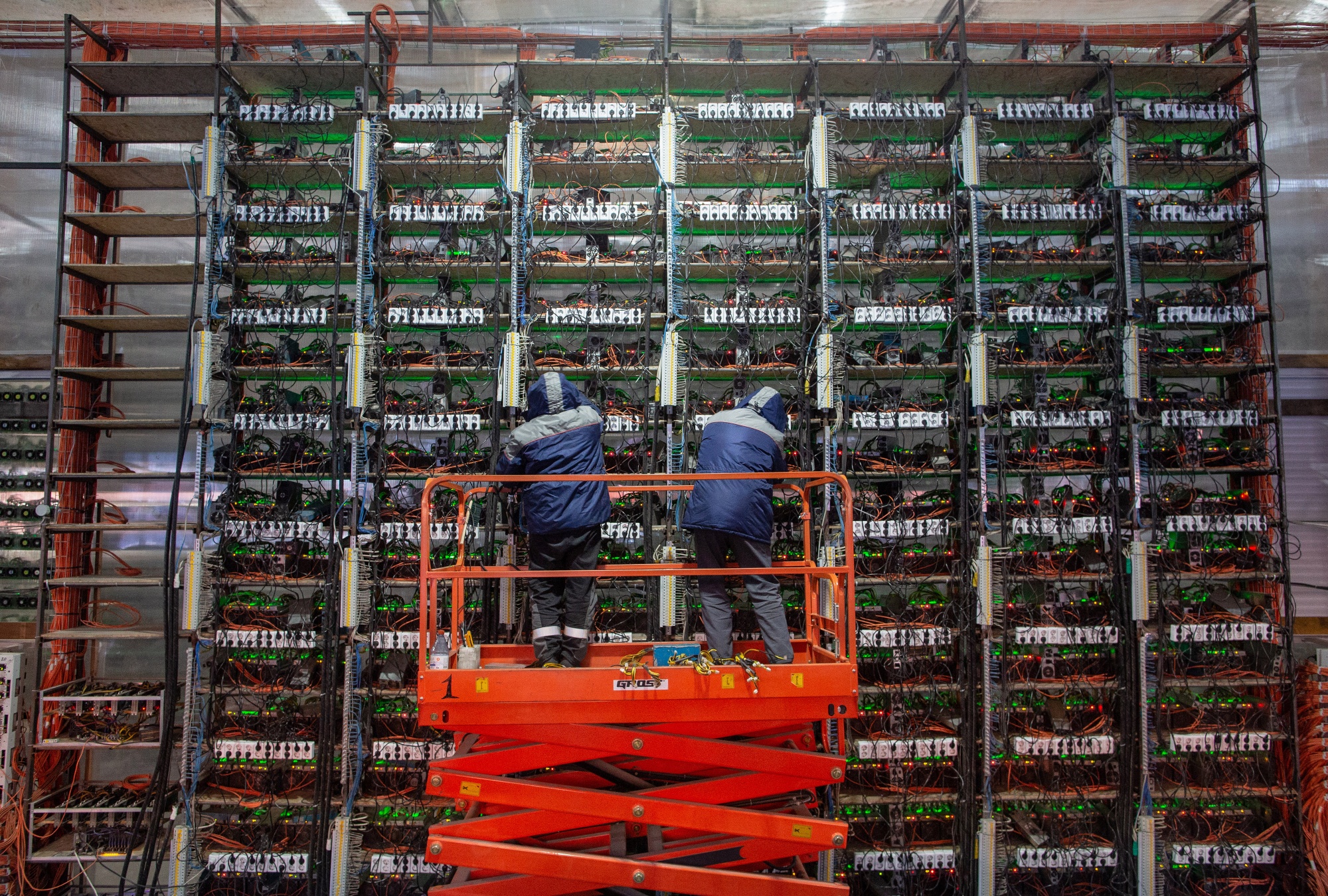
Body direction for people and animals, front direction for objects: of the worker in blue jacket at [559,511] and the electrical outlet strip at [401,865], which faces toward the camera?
the electrical outlet strip

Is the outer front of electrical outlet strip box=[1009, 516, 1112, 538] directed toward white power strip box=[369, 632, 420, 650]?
no

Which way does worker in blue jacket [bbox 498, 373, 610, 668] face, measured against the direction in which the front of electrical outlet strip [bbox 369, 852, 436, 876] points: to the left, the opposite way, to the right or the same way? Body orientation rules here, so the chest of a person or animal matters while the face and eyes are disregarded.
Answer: the opposite way

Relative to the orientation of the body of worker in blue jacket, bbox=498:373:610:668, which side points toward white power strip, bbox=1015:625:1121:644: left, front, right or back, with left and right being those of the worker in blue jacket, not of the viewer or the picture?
right

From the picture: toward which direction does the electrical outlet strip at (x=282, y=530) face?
toward the camera

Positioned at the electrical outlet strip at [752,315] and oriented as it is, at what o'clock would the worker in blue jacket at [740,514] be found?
The worker in blue jacket is roughly at 12 o'clock from the electrical outlet strip.

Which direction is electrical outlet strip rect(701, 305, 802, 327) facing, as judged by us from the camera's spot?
facing the viewer

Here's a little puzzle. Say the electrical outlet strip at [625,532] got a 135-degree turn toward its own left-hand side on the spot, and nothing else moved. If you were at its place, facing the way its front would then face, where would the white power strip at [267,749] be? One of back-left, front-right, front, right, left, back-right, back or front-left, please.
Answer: back-left

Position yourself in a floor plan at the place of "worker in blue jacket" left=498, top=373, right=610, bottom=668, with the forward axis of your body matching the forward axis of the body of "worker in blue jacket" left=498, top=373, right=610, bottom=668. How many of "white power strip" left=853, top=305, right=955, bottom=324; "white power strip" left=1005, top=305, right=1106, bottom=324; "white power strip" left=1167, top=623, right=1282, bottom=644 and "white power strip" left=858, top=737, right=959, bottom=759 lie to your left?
0

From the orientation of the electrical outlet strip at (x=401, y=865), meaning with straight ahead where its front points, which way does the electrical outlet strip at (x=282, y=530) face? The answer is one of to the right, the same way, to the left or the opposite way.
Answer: the same way

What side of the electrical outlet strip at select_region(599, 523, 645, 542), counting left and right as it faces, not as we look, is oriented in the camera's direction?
front

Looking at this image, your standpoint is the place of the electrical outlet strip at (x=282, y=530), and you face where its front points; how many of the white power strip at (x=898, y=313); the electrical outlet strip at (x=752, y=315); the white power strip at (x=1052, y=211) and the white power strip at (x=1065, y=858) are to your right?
0

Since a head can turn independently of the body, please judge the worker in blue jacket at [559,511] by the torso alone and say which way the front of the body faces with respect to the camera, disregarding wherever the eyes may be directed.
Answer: away from the camera
